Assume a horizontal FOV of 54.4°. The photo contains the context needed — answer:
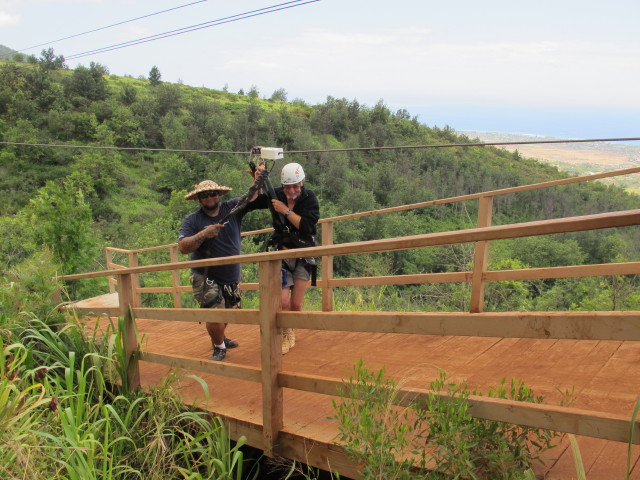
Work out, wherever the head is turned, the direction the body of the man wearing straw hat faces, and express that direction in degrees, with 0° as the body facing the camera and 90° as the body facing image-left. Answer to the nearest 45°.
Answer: approximately 0°

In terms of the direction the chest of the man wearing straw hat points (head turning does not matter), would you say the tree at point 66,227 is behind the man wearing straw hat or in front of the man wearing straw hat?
behind

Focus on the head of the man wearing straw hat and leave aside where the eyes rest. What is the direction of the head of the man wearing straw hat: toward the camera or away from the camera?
toward the camera
